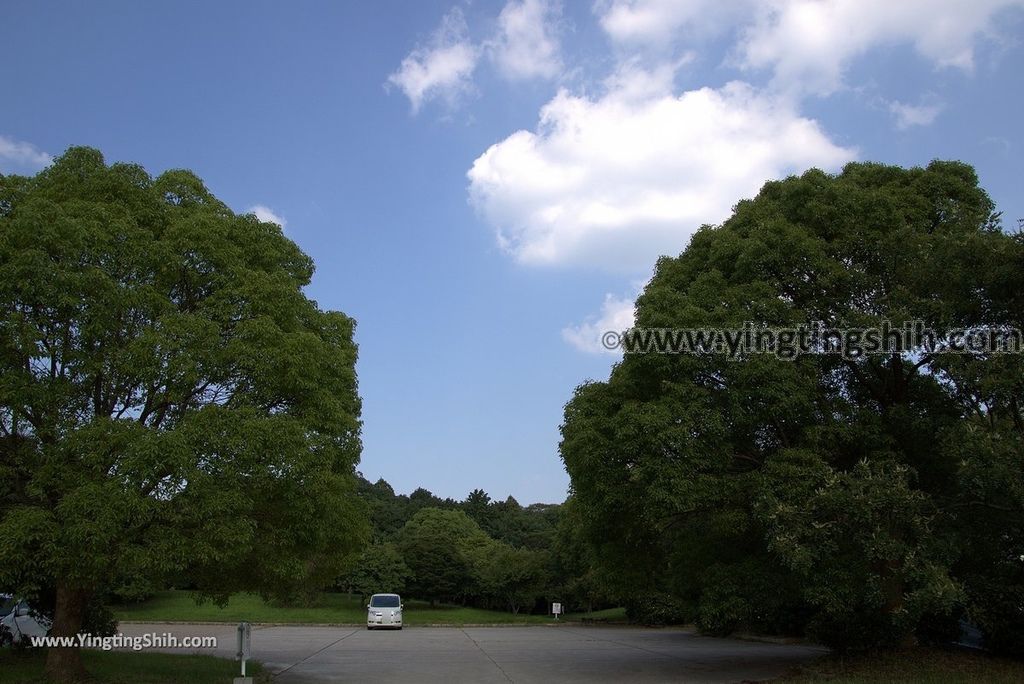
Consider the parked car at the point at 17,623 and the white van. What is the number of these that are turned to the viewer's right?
1

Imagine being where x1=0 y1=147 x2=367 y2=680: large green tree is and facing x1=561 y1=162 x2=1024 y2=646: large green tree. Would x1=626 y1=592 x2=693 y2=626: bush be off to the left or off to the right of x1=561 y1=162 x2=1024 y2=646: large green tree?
left

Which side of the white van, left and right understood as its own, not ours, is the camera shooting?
front

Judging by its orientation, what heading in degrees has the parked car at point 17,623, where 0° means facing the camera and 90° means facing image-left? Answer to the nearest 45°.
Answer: approximately 270°

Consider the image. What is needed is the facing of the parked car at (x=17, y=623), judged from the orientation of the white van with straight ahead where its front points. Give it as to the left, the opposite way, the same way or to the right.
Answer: to the left

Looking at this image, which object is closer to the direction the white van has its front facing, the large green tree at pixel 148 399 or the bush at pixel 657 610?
the large green tree

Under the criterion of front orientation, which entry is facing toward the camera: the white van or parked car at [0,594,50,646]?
the white van

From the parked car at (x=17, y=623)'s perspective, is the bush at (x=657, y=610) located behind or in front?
in front
